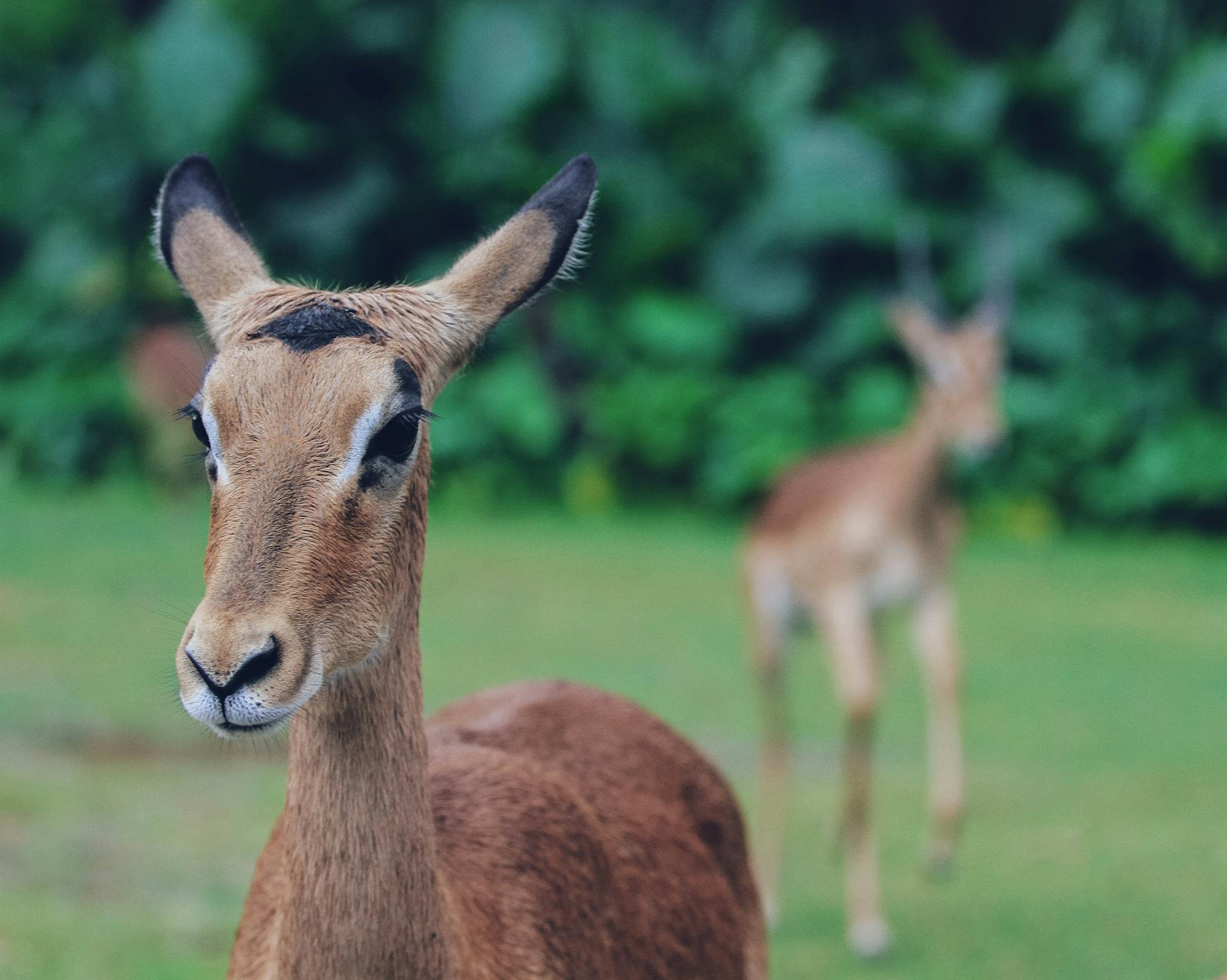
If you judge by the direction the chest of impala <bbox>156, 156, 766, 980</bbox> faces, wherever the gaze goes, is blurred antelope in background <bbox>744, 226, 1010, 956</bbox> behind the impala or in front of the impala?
behind

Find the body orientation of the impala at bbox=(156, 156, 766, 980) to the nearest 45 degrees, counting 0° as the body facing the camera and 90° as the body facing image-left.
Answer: approximately 45°

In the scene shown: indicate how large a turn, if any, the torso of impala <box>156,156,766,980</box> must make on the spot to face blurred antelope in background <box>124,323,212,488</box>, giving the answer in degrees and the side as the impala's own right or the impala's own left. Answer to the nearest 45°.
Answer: approximately 135° to the impala's own right
